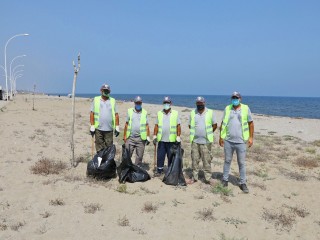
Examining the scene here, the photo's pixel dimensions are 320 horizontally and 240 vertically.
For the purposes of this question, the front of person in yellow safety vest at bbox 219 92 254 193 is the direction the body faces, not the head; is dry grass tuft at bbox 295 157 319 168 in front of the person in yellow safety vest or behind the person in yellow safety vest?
behind

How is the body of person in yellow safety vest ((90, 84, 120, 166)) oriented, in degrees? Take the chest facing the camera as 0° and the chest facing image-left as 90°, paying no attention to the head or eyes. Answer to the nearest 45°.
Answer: approximately 0°

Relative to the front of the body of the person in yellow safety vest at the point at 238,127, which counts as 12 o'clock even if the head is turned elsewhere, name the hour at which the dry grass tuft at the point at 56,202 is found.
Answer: The dry grass tuft is roughly at 2 o'clock from the person in yellow safety vest.

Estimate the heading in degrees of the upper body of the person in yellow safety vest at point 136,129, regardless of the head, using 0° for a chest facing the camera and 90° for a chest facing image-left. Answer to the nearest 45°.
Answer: approximately 0°
